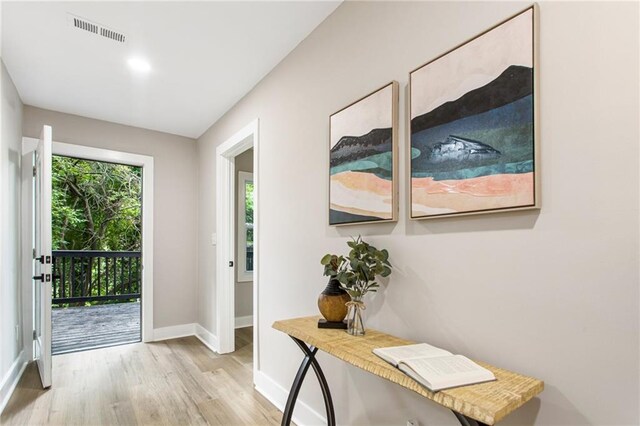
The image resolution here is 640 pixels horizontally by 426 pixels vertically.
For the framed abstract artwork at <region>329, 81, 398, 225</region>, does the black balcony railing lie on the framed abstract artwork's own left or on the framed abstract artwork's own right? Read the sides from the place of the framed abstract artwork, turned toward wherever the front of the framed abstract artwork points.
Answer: on the framed abstract artwork's own right

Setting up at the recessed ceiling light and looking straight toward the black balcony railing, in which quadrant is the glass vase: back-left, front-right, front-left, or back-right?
back-right

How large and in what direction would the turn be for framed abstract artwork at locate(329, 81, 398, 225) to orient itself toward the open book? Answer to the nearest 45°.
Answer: approximately 45° to its left

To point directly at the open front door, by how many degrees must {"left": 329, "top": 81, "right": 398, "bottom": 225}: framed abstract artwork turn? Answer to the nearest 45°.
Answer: approximately 45° to its right

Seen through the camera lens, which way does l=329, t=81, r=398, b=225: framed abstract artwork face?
facing the viewer and to the left of the viewer
